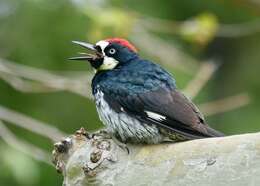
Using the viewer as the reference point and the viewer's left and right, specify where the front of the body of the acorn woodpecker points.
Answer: facing to the left of the viewer
